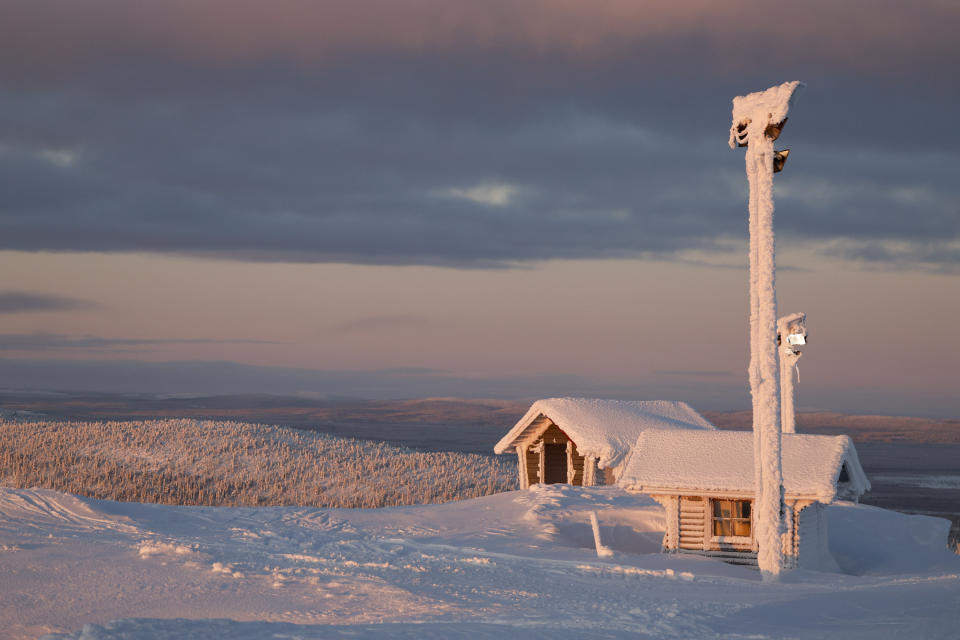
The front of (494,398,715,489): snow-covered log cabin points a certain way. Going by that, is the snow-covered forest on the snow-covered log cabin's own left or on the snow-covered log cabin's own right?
on the snow-covered log cabin's own right

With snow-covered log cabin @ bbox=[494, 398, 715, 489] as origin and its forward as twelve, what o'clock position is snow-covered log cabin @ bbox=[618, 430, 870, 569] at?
snow-covered log cabin @ bbox=[618, 430, 870, 569] is roughly at 10 o'clock from snow-covered log cabin @ bbox=[494, 398, 715, 489].

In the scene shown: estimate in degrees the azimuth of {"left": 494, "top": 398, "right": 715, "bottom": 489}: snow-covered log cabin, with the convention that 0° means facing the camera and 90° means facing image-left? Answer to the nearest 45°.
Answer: approximately 45°
